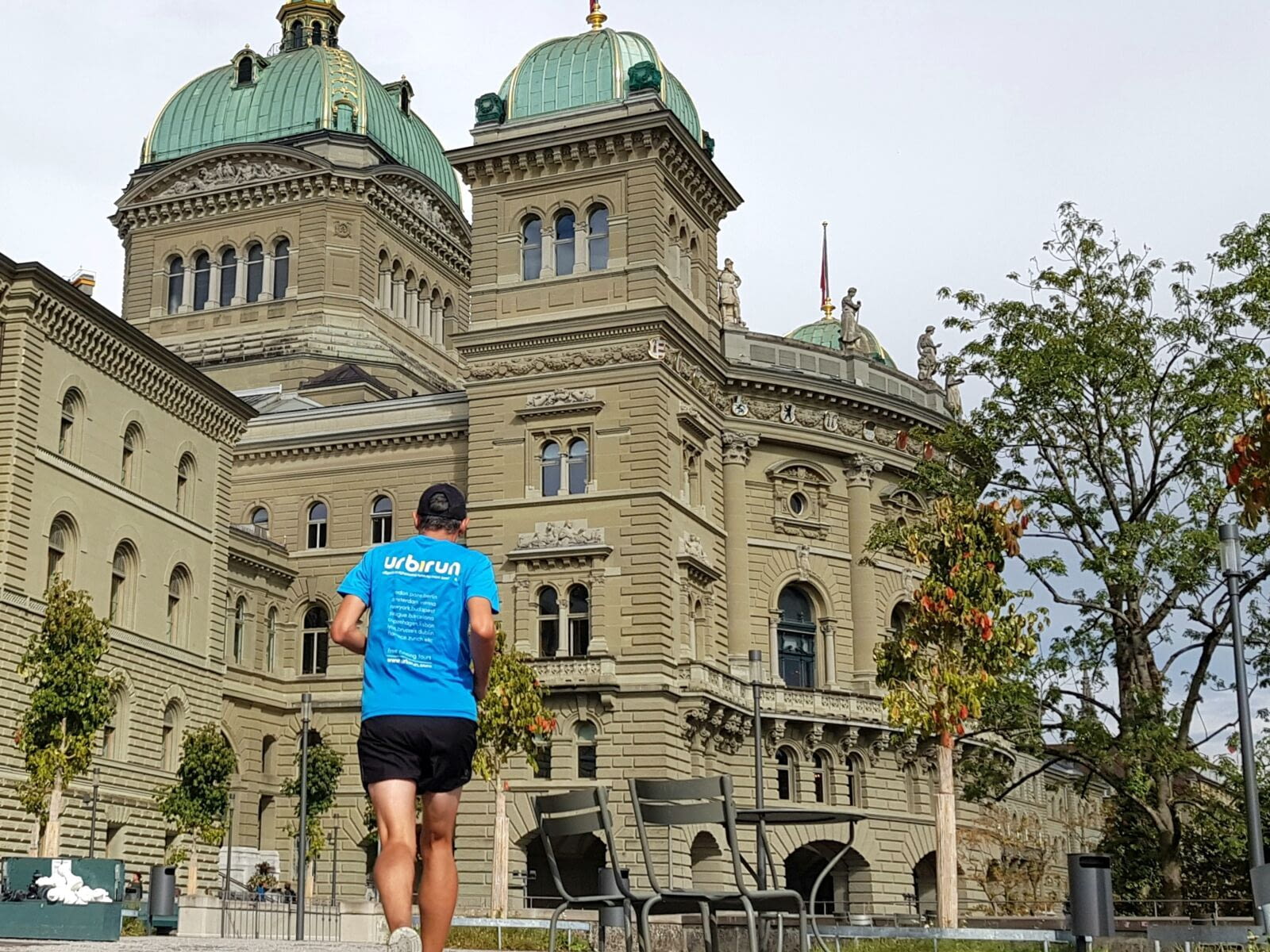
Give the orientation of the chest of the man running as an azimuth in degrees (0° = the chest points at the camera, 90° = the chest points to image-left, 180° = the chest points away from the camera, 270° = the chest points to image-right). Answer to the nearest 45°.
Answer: approximately 180°

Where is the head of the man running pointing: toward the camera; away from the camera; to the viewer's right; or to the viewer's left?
away from the camera

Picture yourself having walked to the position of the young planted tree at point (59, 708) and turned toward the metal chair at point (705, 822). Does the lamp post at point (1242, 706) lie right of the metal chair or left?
left

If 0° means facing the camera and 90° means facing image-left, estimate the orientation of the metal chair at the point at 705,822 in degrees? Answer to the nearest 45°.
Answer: approximately 225°

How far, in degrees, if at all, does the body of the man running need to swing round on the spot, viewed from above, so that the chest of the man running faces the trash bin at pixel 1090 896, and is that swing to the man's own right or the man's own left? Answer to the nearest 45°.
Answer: approximately 45° to the man's own right

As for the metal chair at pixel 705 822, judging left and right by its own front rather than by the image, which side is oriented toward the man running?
back

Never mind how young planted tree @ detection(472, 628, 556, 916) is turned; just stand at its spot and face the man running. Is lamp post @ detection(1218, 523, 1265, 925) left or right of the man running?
left

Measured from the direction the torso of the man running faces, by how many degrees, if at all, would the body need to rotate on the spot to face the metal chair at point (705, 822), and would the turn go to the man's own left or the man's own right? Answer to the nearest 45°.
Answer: approximately 45° to the man's own right

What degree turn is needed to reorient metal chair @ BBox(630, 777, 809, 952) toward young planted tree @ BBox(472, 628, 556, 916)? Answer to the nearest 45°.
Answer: approximately 45° to its left
